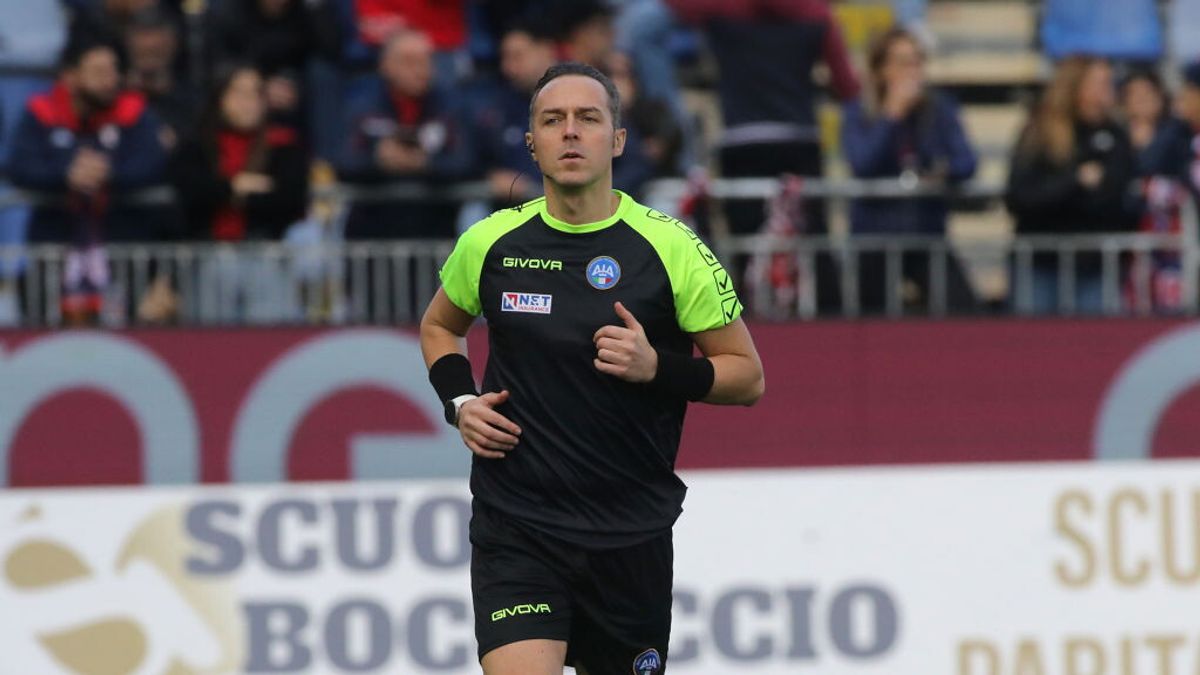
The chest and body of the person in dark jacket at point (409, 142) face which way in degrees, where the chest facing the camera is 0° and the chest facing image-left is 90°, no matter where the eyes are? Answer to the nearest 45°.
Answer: approximately 0°

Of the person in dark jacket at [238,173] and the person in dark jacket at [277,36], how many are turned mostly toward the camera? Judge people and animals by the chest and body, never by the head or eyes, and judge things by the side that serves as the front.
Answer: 2

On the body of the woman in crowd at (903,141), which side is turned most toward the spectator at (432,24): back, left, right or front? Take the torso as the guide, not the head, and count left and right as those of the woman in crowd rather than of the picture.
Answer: right

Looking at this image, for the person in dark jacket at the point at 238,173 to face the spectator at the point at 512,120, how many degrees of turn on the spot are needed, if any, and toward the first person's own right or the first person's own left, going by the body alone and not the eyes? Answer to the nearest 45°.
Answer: approximately 90° to the first person's own left
